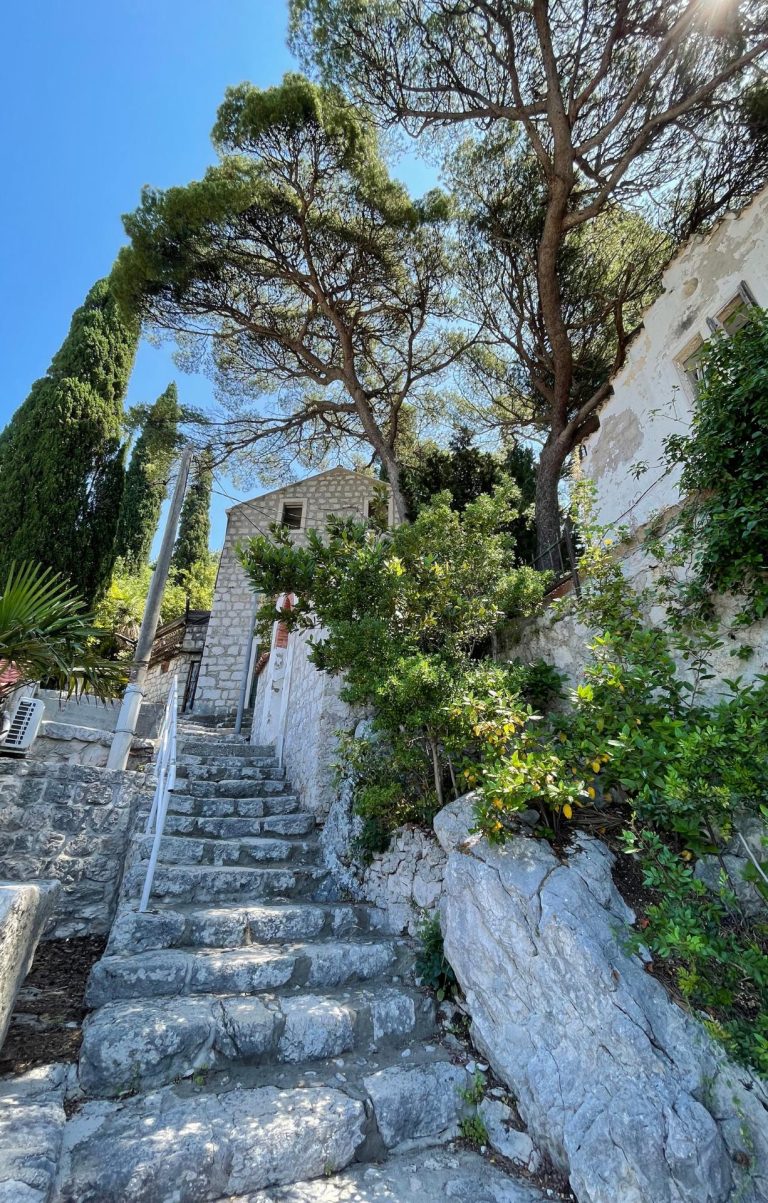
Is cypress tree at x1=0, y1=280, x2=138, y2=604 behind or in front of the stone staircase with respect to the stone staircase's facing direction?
behind

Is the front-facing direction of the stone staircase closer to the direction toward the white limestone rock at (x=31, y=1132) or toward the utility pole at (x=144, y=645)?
the white limestone rock

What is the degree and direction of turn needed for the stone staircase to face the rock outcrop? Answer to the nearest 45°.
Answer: approximately 90° to its left

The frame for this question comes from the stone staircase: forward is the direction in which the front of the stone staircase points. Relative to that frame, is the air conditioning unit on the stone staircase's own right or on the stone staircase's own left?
on the stone staircase's own right

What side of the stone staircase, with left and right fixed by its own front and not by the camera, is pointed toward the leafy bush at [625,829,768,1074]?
left

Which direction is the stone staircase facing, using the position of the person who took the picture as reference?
facing the viewer

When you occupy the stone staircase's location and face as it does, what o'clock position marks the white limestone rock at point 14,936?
The white limestone rock is roughly at 2 o'clock from the stone staircase.

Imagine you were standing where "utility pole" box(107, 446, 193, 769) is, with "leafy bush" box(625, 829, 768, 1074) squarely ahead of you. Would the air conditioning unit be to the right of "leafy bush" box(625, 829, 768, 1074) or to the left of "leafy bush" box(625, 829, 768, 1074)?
right

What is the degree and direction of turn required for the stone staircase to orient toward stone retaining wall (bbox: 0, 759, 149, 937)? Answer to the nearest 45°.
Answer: approximately 135° to its right

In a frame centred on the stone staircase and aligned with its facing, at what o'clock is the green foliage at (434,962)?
The green foliage is roughly at 8 o'clock from the stone staircase.

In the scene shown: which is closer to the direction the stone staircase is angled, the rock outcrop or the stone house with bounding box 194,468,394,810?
the rock outcrop
